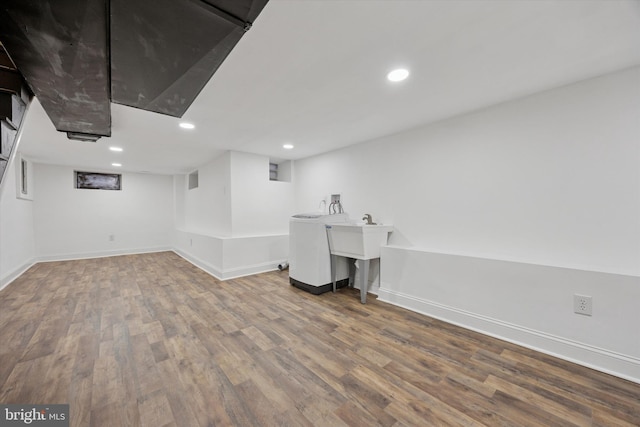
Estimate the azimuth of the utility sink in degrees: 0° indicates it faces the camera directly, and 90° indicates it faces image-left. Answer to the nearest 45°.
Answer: approximately 45°

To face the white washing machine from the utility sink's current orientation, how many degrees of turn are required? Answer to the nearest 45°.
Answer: approximately 45° to its right

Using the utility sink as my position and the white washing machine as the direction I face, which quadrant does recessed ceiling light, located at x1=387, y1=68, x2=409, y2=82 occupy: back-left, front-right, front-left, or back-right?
back-left
